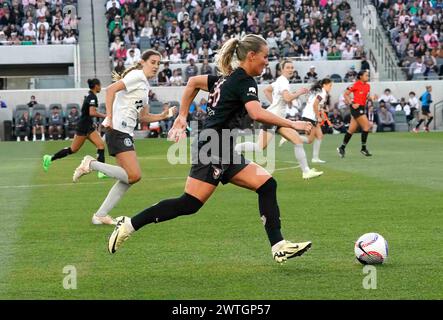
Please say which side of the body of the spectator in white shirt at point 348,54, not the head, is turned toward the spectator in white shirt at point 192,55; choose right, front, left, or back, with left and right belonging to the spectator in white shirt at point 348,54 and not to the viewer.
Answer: right

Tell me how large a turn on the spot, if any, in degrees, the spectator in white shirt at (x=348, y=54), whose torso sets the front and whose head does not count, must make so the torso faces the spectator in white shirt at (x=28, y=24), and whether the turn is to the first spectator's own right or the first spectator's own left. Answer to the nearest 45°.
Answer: approximately 90° to the first spectator's own right

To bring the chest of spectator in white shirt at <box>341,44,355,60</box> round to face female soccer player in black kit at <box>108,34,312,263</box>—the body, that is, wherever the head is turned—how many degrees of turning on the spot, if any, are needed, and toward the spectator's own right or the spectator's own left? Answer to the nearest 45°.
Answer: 0° — they already face them

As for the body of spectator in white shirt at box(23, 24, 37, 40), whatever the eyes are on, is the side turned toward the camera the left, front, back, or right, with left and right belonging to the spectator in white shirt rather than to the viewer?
front

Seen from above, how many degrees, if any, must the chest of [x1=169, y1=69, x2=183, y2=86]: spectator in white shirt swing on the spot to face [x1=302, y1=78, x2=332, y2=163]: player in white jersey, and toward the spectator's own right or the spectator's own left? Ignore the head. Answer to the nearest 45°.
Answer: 0° — they already face them

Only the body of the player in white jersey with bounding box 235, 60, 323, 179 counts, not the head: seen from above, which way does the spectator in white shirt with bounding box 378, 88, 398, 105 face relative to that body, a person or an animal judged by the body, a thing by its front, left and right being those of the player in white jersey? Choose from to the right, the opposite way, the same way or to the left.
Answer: to the right

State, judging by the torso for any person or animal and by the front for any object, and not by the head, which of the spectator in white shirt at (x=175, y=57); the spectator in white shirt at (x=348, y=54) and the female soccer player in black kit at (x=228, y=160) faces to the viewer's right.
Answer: the female soccer player in black kit

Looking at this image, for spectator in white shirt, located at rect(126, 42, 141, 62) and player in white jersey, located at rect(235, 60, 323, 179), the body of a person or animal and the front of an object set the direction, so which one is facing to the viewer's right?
the player in white jersey

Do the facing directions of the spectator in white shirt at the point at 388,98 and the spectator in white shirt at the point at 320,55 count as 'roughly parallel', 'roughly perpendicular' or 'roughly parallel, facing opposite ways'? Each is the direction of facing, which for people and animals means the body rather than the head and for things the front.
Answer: roughly parallel

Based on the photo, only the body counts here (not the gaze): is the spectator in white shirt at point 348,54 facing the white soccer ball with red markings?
yes

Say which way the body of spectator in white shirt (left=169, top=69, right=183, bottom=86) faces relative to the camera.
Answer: toward the camera

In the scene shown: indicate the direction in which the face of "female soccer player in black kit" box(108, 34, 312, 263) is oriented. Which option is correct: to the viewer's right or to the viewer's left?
to the viewer's right

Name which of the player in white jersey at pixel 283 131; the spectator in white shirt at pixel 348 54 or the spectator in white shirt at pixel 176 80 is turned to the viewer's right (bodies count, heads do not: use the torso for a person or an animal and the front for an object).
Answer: the player in white jersey

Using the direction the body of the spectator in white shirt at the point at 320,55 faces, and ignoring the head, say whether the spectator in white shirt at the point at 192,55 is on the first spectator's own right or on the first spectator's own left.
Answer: on the first spectator's own right

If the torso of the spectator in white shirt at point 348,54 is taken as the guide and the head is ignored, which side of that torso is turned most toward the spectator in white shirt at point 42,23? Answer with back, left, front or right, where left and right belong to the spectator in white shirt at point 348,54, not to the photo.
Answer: right

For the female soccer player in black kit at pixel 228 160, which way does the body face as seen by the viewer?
to the viewer's right
